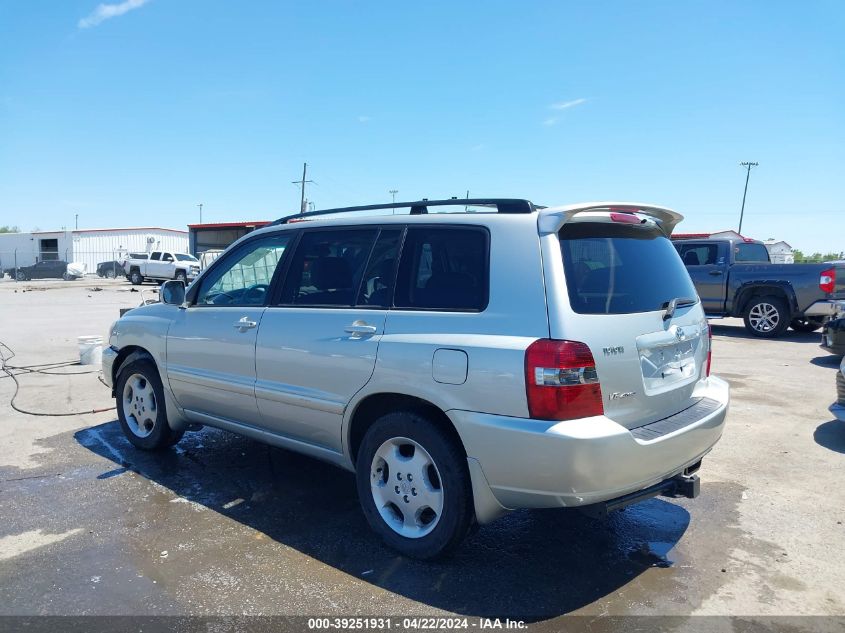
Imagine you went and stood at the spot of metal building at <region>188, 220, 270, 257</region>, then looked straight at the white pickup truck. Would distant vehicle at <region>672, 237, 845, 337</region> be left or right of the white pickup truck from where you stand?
left

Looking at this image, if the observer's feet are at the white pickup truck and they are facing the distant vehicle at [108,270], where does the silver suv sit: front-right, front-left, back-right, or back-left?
back-left

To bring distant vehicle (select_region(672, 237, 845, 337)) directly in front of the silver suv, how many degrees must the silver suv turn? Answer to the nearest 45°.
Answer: approximately 90° to its right

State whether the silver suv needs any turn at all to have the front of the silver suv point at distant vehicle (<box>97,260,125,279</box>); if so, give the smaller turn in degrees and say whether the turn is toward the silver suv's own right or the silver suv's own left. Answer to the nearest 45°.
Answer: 0° — it already faces it

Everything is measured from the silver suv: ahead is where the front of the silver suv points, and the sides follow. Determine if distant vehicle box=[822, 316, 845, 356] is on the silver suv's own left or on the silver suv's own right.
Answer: on the silver suv's own right

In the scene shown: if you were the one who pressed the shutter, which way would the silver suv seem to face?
facing away from the viewer and to the left of the viewer

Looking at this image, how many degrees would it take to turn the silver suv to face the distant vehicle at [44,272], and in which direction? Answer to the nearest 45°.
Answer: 0° — it already faces it
